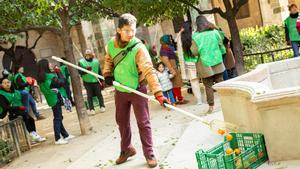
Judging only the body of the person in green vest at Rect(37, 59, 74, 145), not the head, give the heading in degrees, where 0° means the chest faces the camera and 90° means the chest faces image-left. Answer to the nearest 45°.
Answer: approximately 270°

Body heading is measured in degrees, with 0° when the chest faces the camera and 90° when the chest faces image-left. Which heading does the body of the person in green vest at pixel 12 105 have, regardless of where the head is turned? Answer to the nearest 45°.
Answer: approximately 315°

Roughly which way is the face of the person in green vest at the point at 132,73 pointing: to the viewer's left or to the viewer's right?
to the viewer's right

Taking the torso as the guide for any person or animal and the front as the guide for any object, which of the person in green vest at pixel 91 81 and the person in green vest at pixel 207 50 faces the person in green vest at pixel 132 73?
the person in green vest at pixel 91 81

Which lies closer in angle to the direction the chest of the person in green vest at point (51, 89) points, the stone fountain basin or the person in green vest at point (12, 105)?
the stone fountain basin
